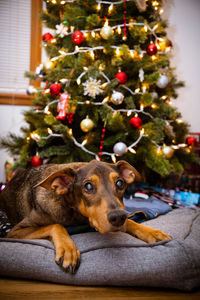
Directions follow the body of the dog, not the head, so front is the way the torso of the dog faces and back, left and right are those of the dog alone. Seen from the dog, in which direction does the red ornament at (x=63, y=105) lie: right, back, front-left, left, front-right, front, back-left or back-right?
back-left

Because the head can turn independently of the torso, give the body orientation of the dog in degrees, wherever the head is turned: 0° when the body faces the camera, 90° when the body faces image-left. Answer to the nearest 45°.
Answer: approximately 315°

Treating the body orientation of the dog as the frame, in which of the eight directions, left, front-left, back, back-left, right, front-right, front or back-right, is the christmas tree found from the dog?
back-left

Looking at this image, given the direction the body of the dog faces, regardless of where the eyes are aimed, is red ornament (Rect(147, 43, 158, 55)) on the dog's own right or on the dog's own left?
on the dog's own left

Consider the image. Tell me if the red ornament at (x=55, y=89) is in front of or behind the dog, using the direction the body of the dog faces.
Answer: behind

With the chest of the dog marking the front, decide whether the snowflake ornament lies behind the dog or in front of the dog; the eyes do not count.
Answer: behind
